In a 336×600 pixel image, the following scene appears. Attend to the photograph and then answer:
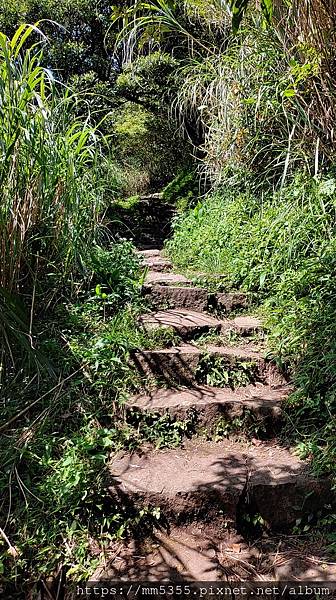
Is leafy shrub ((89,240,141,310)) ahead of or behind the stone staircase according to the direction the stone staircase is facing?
behind

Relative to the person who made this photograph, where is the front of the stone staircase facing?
facing the viewer

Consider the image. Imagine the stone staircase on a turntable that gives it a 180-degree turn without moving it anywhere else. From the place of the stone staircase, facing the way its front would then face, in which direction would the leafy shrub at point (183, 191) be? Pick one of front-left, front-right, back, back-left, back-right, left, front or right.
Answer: front
